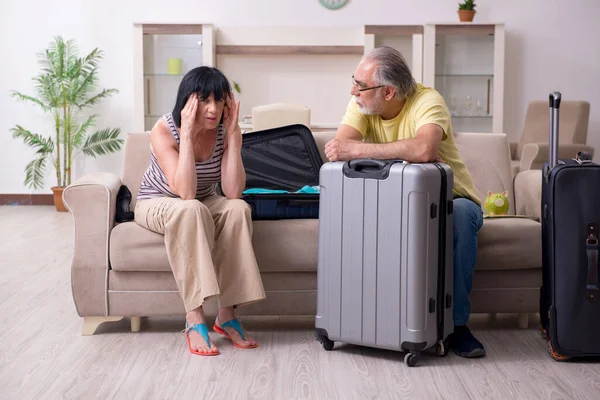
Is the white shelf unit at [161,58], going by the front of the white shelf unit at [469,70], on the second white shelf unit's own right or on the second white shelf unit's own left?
on the second white shelf unit's own right

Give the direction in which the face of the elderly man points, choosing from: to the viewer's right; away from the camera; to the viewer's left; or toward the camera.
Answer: to the viewer's left

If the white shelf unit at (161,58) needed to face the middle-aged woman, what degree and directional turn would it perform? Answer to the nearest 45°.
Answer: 0° — it already faces them

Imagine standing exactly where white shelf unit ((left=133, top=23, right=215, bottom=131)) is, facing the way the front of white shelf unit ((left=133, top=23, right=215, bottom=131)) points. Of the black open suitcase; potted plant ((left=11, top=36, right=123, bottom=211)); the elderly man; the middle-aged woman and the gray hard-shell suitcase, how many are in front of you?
4

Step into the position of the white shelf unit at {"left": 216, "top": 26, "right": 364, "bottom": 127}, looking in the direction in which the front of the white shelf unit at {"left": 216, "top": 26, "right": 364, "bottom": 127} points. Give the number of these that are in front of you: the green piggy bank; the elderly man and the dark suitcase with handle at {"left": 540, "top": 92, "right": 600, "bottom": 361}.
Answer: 3

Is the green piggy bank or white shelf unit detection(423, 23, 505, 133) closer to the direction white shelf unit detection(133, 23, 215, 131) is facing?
the green piggy bank

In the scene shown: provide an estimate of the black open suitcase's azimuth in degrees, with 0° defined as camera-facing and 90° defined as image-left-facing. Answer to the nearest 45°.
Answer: approximately 0°

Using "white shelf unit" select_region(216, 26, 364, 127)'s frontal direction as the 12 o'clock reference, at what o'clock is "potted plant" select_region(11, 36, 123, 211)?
The potted plant is roughly at 3 o'clock from the white shelf unit.

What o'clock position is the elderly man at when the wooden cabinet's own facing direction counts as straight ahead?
The elderly man is roughly at 12 o'clock from the wooden cabinet.

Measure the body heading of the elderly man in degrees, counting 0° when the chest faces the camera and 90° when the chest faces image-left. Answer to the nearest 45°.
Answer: approximately 45°
